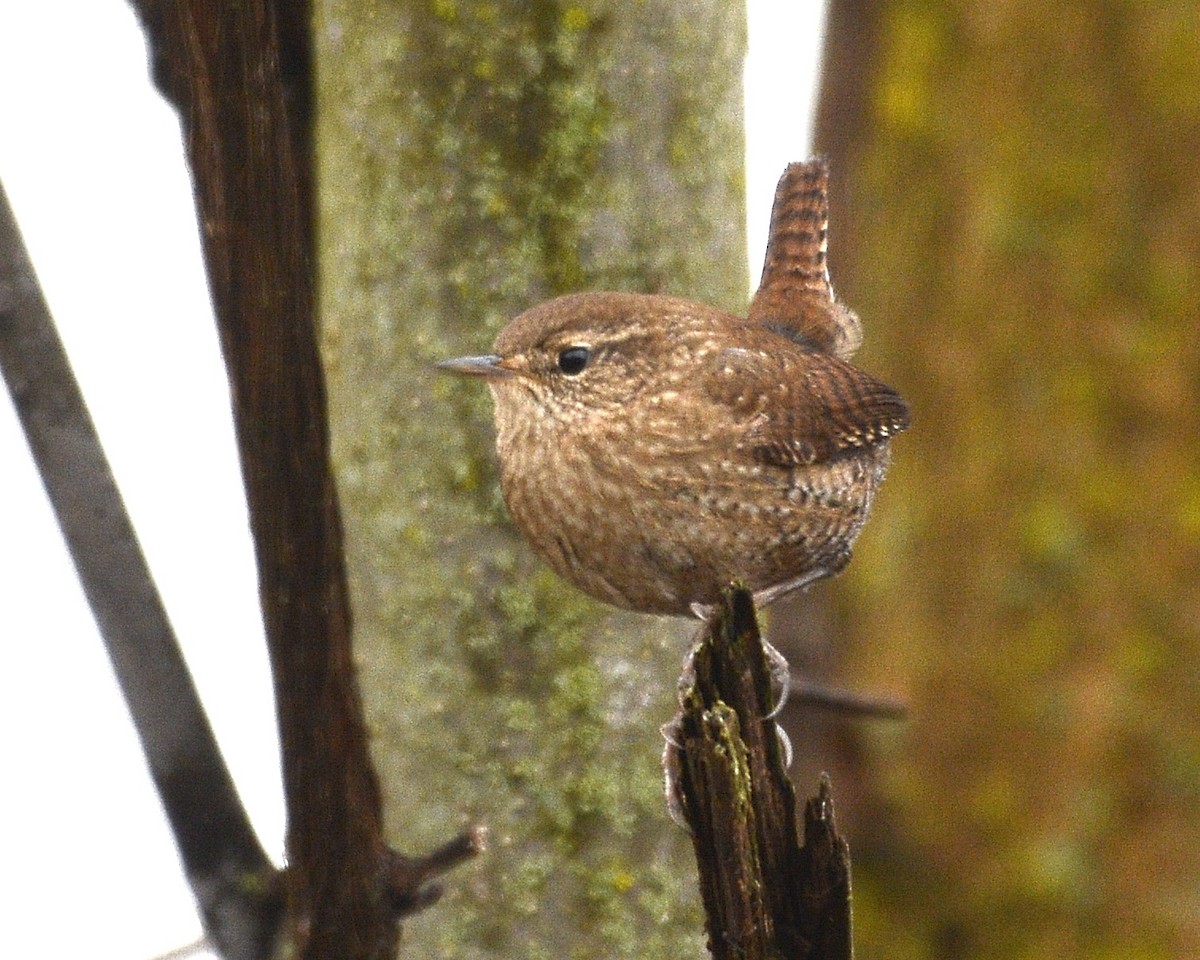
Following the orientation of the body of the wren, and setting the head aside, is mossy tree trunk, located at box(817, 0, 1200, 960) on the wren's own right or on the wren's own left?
on the wren's own right

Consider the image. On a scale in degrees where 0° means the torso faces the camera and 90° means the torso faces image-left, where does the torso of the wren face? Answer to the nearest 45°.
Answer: approximately 90°

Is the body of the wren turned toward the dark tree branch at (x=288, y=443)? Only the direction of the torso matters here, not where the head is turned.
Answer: yes

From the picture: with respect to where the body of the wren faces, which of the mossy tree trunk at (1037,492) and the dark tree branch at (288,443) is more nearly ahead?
the dark tree branch

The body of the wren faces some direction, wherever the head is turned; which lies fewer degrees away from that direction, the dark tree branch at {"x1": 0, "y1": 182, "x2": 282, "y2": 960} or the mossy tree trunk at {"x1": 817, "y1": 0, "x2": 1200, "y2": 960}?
the dark tree branch
